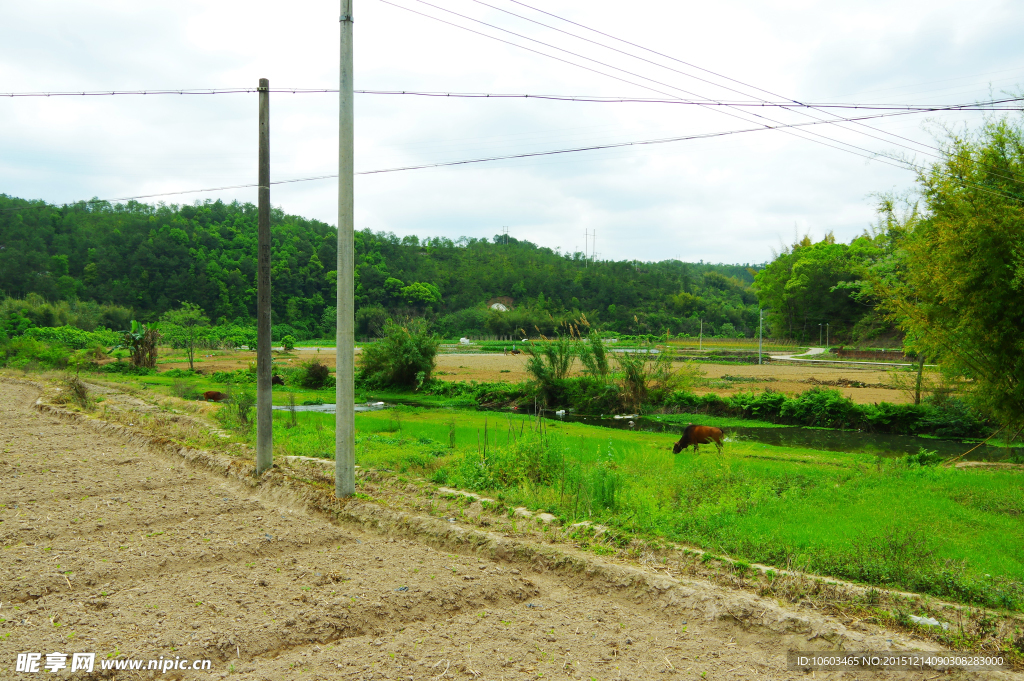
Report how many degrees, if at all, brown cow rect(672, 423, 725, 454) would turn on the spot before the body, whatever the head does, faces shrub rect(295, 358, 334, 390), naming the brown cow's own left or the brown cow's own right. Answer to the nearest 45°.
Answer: approximately 45° to the brown cow's own right

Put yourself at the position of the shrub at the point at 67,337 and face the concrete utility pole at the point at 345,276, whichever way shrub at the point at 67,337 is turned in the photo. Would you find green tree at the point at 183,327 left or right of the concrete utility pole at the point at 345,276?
left

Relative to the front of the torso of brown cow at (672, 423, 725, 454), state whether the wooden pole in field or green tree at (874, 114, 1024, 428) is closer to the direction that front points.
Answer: the wooden pole in field

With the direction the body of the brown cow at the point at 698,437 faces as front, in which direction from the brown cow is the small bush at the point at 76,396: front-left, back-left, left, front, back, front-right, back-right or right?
front

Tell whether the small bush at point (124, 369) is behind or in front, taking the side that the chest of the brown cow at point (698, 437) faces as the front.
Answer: in front

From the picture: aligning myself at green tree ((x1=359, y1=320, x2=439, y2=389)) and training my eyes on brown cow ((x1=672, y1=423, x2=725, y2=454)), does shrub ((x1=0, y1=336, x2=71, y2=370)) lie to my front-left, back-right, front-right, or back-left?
back-right

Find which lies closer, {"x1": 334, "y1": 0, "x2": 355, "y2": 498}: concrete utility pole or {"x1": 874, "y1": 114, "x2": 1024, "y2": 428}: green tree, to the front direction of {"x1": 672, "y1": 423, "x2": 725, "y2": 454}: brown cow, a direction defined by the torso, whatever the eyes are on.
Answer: the concrete utility pole

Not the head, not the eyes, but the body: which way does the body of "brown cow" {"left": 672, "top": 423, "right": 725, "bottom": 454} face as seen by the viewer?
to the viewer's left

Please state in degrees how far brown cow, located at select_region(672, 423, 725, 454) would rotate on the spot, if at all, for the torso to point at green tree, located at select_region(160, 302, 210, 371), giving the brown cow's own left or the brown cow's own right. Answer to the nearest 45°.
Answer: approximately 45° to the brown cow's own right

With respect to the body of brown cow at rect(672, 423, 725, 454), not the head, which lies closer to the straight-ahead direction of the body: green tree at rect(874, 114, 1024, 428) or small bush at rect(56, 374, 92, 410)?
the small bush

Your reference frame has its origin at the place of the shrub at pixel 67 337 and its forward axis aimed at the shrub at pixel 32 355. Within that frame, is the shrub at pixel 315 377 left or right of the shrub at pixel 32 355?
left

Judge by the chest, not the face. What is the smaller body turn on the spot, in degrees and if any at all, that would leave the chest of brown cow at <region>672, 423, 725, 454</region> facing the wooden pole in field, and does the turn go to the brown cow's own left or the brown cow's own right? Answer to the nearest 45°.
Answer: approximately 45° to the brown cow's own left

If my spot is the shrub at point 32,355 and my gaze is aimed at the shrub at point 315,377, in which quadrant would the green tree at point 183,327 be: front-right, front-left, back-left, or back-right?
front-left
